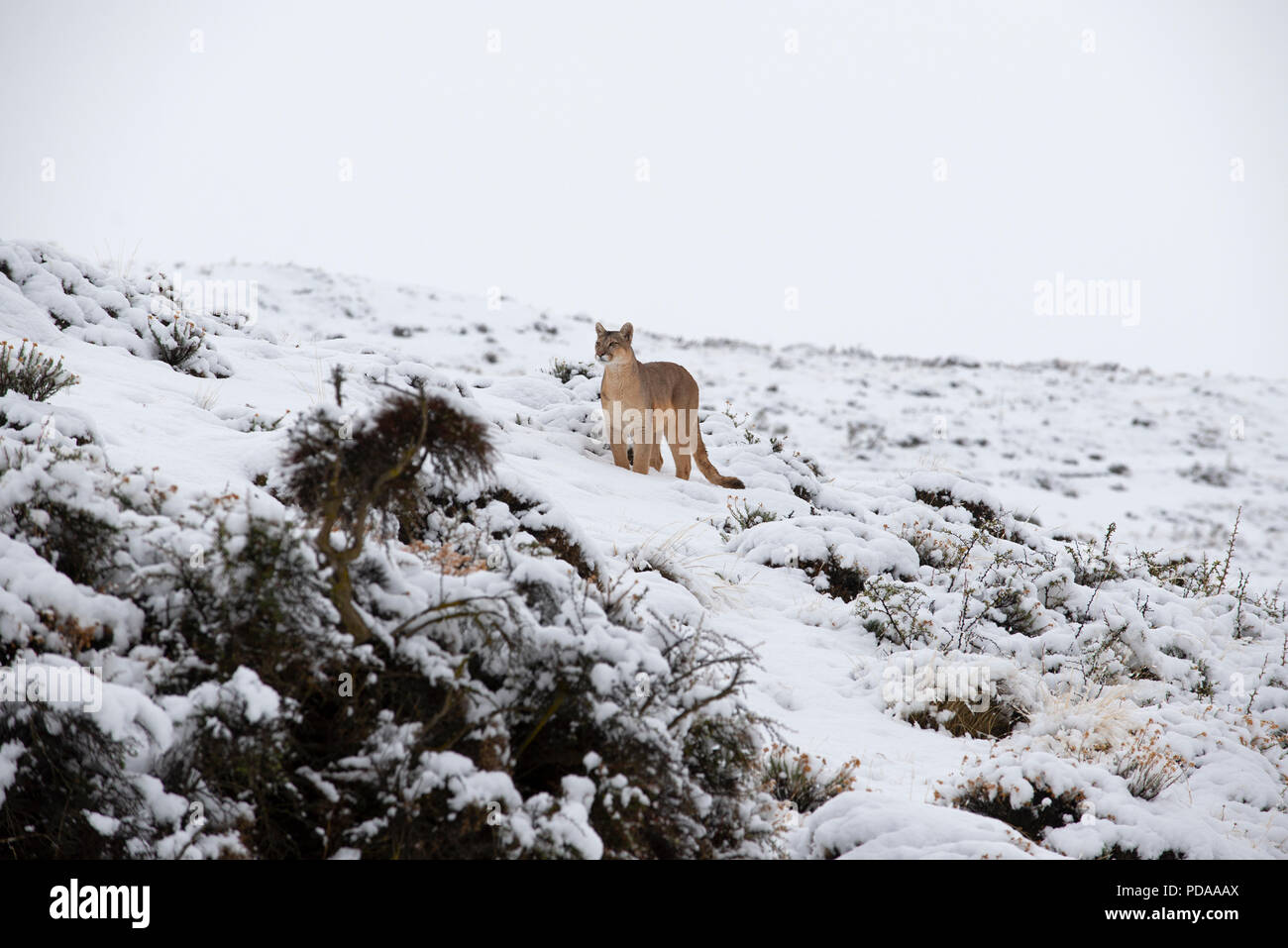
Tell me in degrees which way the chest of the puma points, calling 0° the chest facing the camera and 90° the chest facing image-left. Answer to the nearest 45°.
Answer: approximately 45°

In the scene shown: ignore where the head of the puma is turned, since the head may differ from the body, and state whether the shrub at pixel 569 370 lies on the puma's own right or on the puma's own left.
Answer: on the puma's own right

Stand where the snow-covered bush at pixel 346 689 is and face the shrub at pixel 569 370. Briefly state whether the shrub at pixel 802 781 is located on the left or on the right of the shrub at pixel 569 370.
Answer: right
